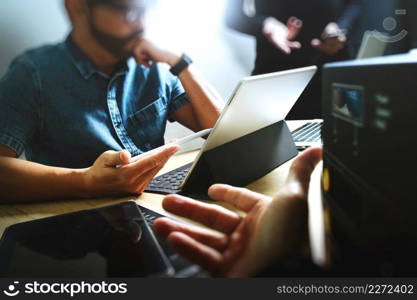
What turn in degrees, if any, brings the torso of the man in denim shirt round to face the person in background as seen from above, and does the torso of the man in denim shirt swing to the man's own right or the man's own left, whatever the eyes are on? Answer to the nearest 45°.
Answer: approximately 90° to the man's own left

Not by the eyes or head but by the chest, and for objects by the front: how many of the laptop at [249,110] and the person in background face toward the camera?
1

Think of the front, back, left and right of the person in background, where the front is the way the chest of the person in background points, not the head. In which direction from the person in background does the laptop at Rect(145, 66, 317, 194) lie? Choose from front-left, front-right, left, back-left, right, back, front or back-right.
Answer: front

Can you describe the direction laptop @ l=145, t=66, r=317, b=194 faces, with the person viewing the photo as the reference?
facing away from the viewer and to the left of the viewer

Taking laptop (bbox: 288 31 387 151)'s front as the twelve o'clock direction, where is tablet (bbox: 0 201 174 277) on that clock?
The tablet is roughly at 11 o'clock from the laptop.

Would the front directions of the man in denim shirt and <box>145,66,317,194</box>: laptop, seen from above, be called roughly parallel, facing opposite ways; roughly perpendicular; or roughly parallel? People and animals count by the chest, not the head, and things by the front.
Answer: roughly parallel, facing opposite ways

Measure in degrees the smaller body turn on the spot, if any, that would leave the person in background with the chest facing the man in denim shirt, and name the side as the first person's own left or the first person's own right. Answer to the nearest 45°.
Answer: approximately 45° to the first person's own right

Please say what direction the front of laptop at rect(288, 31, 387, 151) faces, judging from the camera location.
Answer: facing the viewer and to the left of the viewer

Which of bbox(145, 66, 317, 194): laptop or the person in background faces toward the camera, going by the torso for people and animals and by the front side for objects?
the person in background

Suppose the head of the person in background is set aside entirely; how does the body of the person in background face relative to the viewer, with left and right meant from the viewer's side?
facing the viewer
